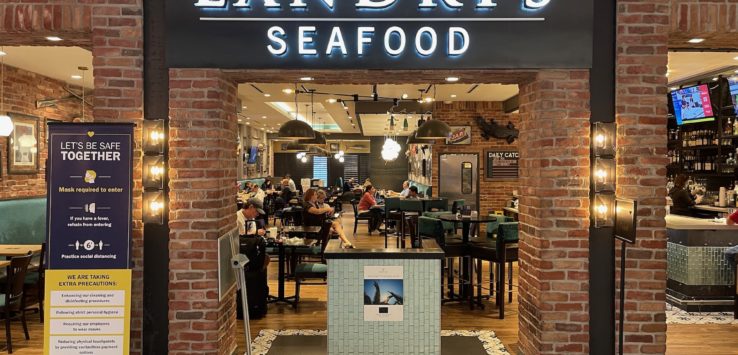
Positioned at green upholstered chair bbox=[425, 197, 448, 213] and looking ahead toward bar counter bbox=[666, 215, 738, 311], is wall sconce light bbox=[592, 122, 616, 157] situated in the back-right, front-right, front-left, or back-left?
front-right

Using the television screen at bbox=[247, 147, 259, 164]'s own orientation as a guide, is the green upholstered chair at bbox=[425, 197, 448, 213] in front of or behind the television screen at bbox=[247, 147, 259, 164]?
in front

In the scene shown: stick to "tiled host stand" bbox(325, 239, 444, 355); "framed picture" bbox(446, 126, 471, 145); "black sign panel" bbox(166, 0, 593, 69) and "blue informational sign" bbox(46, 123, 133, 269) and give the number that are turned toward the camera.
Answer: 4

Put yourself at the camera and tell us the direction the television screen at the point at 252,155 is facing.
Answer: facing the viewer and to the right of the viewer

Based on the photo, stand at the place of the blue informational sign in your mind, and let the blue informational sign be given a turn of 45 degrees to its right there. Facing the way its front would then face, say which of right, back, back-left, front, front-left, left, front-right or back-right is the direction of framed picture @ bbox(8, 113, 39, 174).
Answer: back-right

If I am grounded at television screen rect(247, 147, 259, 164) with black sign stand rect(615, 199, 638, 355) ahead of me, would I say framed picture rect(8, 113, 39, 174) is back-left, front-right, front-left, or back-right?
front-right

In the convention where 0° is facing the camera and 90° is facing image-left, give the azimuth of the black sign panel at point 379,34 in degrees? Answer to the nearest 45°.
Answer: approximately 0°

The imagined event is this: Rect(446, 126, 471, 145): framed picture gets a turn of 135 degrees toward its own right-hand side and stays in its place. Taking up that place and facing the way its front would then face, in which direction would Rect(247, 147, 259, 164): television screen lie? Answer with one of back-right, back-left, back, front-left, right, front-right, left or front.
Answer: front

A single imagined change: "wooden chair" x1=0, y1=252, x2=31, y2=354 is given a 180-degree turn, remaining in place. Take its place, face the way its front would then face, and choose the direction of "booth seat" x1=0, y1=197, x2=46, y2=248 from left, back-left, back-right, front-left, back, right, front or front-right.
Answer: back-left

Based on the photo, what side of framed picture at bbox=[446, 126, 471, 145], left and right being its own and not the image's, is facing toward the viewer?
front

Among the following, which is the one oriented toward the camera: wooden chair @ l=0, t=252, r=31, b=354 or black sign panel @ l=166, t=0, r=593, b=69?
the black sign panel

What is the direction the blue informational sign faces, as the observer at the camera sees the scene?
facing the viewer

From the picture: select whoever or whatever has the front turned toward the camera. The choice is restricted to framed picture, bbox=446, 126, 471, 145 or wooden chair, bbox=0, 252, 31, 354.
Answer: the framed picture

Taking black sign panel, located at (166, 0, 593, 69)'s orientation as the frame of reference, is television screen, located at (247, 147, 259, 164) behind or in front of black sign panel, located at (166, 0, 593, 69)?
behind

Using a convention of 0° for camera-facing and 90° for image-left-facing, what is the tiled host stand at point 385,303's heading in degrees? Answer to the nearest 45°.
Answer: approximately 0°

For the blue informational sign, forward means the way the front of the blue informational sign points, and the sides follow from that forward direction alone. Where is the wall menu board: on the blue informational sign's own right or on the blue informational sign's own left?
on the blue informational sign's own left

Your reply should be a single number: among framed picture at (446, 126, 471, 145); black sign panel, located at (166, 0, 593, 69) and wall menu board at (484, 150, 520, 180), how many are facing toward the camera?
3

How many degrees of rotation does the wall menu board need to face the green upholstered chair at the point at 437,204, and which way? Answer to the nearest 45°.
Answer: approximately 45° to its right
